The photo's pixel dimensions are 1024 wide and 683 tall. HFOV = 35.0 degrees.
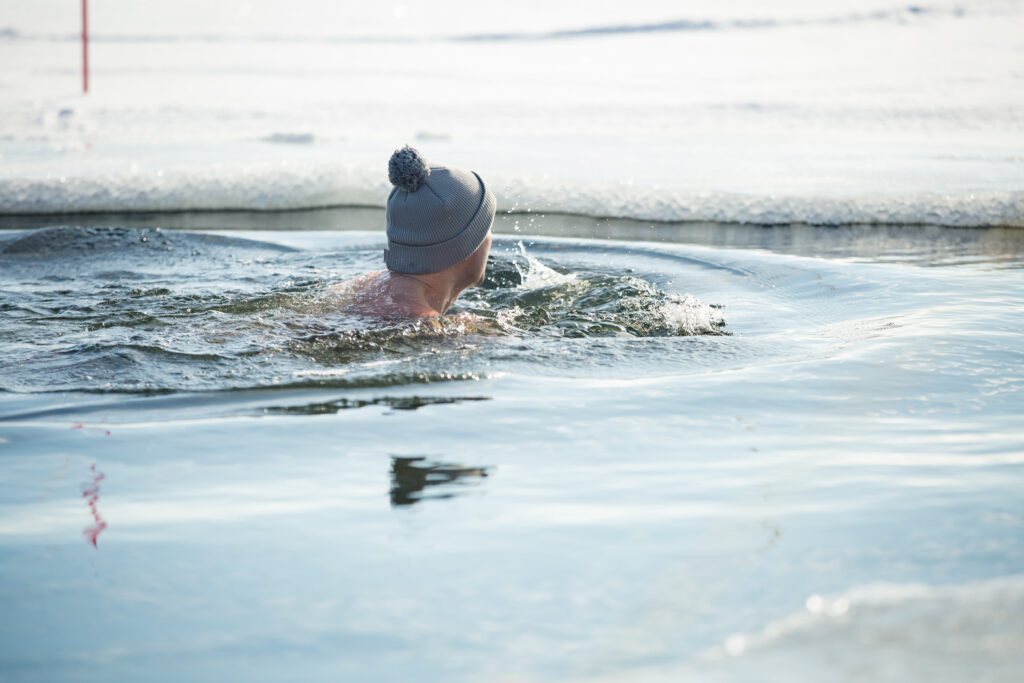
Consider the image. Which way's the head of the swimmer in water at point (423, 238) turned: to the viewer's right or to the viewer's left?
to the viewer's right

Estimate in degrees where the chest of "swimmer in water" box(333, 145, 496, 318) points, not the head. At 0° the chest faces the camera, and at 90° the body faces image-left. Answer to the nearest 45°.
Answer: approximately 225°
